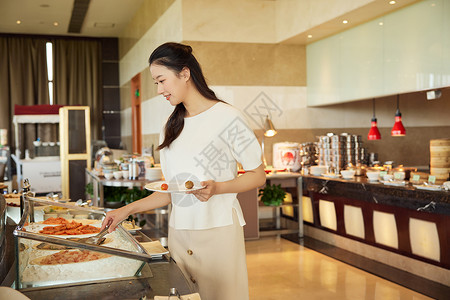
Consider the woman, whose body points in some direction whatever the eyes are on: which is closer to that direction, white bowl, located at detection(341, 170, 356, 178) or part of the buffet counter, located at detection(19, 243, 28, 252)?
the part of the buffet counter

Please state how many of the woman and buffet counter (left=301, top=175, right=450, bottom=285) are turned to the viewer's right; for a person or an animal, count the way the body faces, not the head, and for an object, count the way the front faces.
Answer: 0

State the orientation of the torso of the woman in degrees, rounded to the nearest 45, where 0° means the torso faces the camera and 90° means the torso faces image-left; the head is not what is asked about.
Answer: approximately 45°

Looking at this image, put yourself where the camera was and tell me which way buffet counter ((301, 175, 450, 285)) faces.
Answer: facing the viewer and to the left of the viewer

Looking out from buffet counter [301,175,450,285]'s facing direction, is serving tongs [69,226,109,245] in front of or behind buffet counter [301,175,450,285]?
in front

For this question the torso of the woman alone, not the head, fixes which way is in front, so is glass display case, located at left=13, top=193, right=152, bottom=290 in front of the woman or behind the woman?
in front

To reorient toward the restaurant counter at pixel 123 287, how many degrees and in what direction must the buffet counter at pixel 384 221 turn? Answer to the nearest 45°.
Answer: approximately 45° to its left

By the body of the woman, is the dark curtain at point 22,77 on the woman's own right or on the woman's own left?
on the woman's own right

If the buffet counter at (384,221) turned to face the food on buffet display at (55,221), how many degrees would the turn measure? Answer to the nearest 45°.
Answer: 0° — it already faces it
